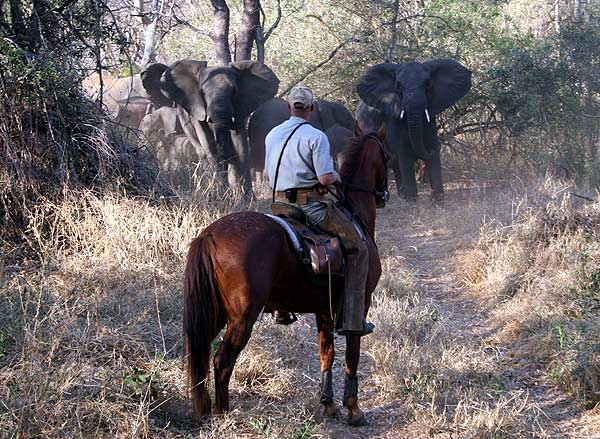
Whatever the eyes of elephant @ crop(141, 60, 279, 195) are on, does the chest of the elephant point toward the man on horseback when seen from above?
yes

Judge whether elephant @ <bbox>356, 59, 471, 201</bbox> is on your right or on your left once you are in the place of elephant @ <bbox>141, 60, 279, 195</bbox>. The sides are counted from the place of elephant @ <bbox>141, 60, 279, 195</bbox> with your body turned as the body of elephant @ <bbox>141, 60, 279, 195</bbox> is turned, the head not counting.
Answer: on your left

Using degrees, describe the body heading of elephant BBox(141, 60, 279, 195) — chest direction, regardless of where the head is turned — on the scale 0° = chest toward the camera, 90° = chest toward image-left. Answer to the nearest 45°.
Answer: approximately 0°

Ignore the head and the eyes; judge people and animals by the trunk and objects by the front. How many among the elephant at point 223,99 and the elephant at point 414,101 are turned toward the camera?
2

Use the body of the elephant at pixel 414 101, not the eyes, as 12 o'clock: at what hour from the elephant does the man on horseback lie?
The man on horseback is roughly at 12 o'clock from the elephant.

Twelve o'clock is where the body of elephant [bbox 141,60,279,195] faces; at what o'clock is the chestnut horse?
The chestnut horse is roughly at 12 o'clock from the elephant.

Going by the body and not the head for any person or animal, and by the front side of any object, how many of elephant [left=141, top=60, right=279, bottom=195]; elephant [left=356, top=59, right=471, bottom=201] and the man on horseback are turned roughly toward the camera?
2

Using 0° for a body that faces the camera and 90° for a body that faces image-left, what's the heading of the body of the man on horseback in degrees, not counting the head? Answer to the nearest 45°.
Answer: approximately 225°

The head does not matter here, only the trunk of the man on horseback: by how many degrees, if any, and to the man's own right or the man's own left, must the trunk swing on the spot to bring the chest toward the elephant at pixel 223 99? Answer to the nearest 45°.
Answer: approximately 45° to the man's own left

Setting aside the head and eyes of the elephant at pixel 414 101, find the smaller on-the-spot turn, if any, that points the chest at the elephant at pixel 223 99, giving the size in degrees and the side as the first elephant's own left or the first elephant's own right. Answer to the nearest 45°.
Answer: approximately 90° to the first elephant's own right

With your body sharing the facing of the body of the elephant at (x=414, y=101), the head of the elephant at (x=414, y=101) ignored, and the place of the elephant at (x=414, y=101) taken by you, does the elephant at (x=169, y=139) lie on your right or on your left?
on your right
